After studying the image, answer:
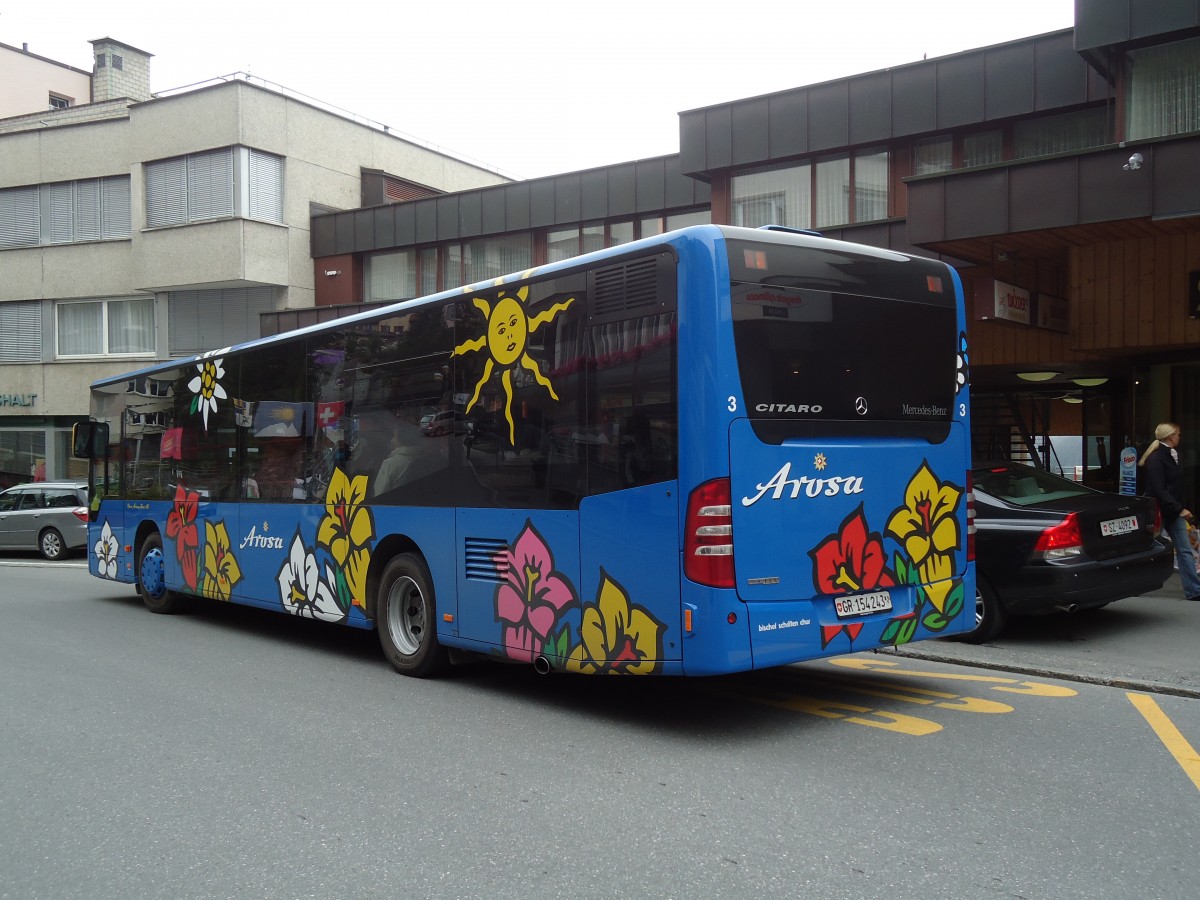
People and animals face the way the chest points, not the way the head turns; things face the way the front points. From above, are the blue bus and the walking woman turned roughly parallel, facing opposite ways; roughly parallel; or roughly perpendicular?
roughly parallel, facing opposite ways

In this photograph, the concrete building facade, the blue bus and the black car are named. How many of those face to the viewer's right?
0

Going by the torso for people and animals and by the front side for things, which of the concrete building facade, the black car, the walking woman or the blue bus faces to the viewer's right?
the walking woman

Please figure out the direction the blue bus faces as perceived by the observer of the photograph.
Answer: facing away from the viewer and to the left of the viewer

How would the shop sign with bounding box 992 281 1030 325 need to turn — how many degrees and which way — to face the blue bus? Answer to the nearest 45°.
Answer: approximately 45° to its right

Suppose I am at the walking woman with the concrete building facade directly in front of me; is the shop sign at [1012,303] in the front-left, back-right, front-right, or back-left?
front-right

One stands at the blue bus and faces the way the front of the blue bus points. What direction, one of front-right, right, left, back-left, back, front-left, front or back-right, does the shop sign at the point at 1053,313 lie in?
right

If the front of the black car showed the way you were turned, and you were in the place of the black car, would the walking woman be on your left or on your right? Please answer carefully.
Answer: on your right

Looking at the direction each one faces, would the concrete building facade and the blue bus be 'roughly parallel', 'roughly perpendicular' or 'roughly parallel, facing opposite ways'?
roughly perpendicular

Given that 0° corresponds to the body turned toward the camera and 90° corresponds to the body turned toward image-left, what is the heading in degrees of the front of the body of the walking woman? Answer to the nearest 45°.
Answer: approximately 270°

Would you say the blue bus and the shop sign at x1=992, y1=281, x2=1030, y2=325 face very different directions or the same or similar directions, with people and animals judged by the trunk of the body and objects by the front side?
very different directions

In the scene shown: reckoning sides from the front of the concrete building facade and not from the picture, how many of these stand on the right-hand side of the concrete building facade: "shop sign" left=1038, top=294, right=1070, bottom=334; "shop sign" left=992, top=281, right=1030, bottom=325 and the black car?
0

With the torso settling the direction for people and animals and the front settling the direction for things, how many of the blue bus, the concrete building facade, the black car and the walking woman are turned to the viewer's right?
1

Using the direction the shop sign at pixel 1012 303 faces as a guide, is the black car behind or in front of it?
in front

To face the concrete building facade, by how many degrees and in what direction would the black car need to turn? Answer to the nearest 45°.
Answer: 0° — it already faces it

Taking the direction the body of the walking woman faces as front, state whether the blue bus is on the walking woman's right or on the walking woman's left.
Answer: on the walking woman's right
